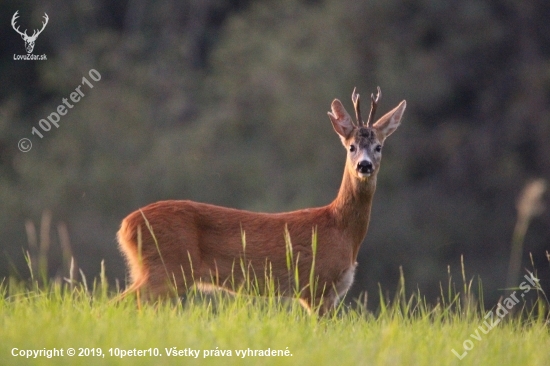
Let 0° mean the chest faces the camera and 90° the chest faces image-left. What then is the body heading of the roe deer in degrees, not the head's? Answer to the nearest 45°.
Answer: approximately 270°
